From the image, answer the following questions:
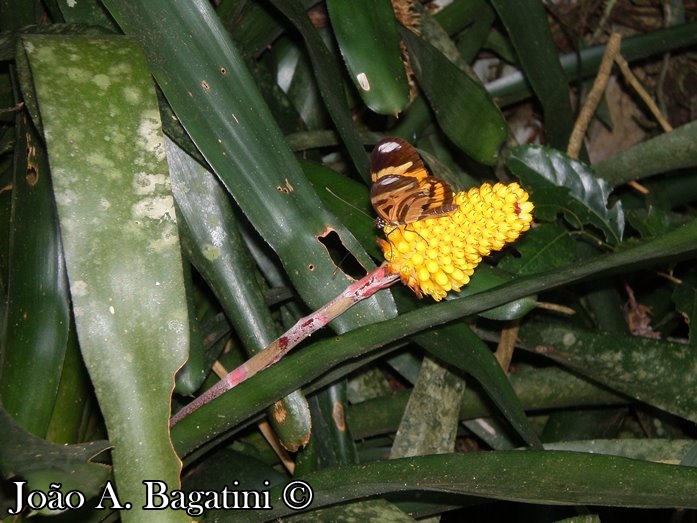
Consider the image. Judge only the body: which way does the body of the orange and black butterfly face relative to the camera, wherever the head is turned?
to the viewer's left

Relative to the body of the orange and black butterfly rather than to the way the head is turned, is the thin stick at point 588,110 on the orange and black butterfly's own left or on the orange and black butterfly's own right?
on the orange and black butterfly's own right
